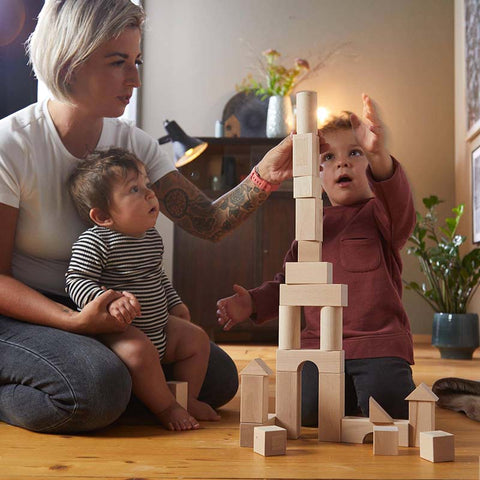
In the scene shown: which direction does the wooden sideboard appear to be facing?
toward the camera

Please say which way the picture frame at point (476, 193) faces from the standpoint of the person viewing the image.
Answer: facing to the left of the viewer

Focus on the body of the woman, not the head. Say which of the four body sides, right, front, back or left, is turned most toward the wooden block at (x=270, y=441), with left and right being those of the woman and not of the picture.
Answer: front

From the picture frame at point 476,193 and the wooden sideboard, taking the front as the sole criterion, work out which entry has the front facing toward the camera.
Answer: the wooden sideboard

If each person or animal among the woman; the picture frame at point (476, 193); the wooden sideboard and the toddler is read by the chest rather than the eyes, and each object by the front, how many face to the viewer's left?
1

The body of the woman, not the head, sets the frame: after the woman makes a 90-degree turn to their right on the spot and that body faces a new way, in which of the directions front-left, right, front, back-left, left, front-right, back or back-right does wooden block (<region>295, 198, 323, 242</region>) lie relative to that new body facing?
left

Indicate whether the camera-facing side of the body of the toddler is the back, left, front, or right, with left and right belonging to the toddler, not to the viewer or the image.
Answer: front

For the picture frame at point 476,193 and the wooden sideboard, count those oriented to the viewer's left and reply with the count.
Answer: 1

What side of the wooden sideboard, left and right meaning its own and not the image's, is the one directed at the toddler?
front

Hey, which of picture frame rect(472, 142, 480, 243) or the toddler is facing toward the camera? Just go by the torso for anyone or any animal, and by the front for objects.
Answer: the toddler

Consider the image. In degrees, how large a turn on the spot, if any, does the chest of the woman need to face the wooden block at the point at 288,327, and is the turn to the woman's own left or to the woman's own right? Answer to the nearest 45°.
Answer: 0° — they already face it

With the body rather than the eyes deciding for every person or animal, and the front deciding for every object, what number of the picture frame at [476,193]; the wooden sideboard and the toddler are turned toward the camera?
2

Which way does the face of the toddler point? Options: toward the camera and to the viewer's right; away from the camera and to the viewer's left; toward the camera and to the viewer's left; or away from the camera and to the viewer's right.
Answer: toward the camera and to the viewer's left
